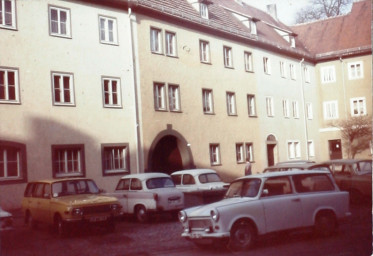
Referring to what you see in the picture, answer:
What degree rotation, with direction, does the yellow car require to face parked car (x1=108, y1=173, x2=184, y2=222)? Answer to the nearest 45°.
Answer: approximately 90° to its left

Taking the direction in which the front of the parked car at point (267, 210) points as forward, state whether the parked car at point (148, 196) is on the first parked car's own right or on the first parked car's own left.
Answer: on the first parked car's own right

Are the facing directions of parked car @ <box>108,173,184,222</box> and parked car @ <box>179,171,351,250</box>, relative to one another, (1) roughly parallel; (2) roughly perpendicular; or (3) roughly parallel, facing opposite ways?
roughly perpendicular

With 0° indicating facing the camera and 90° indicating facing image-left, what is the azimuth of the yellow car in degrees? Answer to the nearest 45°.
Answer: approximately 315°

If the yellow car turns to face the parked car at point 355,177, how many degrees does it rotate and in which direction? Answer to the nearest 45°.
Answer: approximately 45° to its left

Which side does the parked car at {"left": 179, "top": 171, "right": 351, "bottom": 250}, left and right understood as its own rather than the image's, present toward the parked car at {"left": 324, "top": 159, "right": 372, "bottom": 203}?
back

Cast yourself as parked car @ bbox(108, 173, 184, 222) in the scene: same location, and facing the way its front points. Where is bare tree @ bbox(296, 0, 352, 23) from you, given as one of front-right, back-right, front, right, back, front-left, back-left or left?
right
